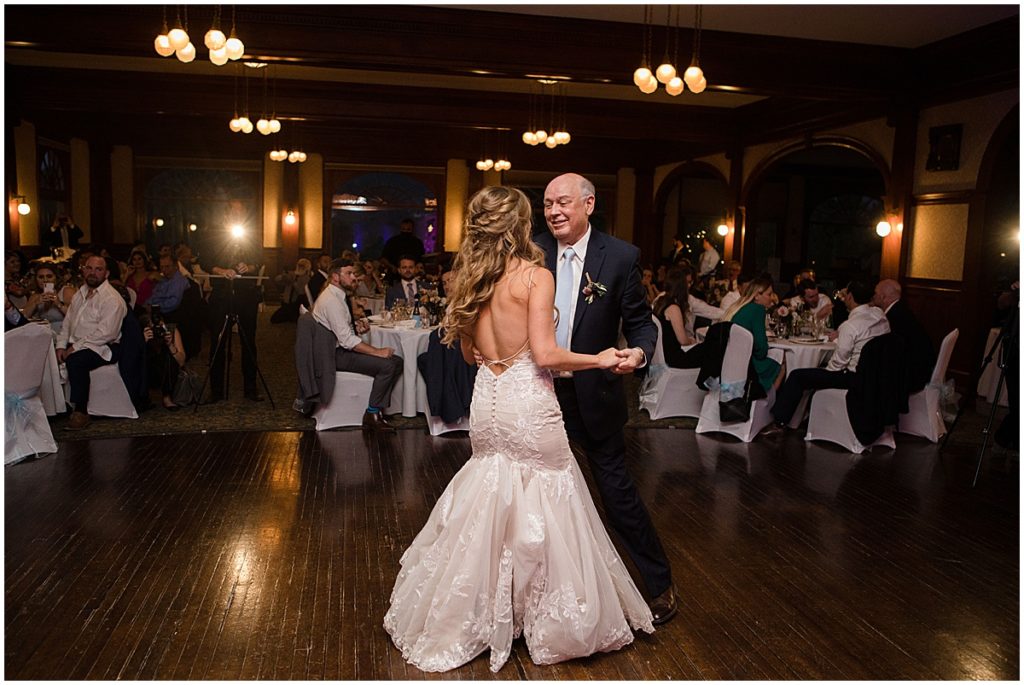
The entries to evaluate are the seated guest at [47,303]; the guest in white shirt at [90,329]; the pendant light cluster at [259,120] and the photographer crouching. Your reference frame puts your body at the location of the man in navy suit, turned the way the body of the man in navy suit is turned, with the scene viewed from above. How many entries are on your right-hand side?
4

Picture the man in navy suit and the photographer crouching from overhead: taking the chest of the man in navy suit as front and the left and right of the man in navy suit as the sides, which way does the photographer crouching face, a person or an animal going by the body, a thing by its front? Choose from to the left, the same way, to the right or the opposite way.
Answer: to the left

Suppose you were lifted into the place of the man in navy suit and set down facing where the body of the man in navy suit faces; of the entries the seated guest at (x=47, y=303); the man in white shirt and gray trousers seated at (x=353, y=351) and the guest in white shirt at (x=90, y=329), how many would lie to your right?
3

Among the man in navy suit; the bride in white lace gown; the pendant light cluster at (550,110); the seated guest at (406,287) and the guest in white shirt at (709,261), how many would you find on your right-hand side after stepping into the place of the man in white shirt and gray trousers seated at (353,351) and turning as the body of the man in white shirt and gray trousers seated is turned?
2

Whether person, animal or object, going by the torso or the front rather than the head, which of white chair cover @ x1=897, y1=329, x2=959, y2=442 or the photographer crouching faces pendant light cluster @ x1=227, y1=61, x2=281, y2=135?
the white chair cover

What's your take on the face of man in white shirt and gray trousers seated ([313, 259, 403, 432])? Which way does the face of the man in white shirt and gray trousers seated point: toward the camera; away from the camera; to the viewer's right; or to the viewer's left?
to the viewer's right

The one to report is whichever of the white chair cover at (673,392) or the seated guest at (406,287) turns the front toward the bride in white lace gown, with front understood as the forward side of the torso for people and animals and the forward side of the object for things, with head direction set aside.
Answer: the seated guest

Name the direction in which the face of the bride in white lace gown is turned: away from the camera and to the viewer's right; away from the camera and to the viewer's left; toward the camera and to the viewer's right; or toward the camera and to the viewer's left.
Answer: away from the camera and to the viewer's right
